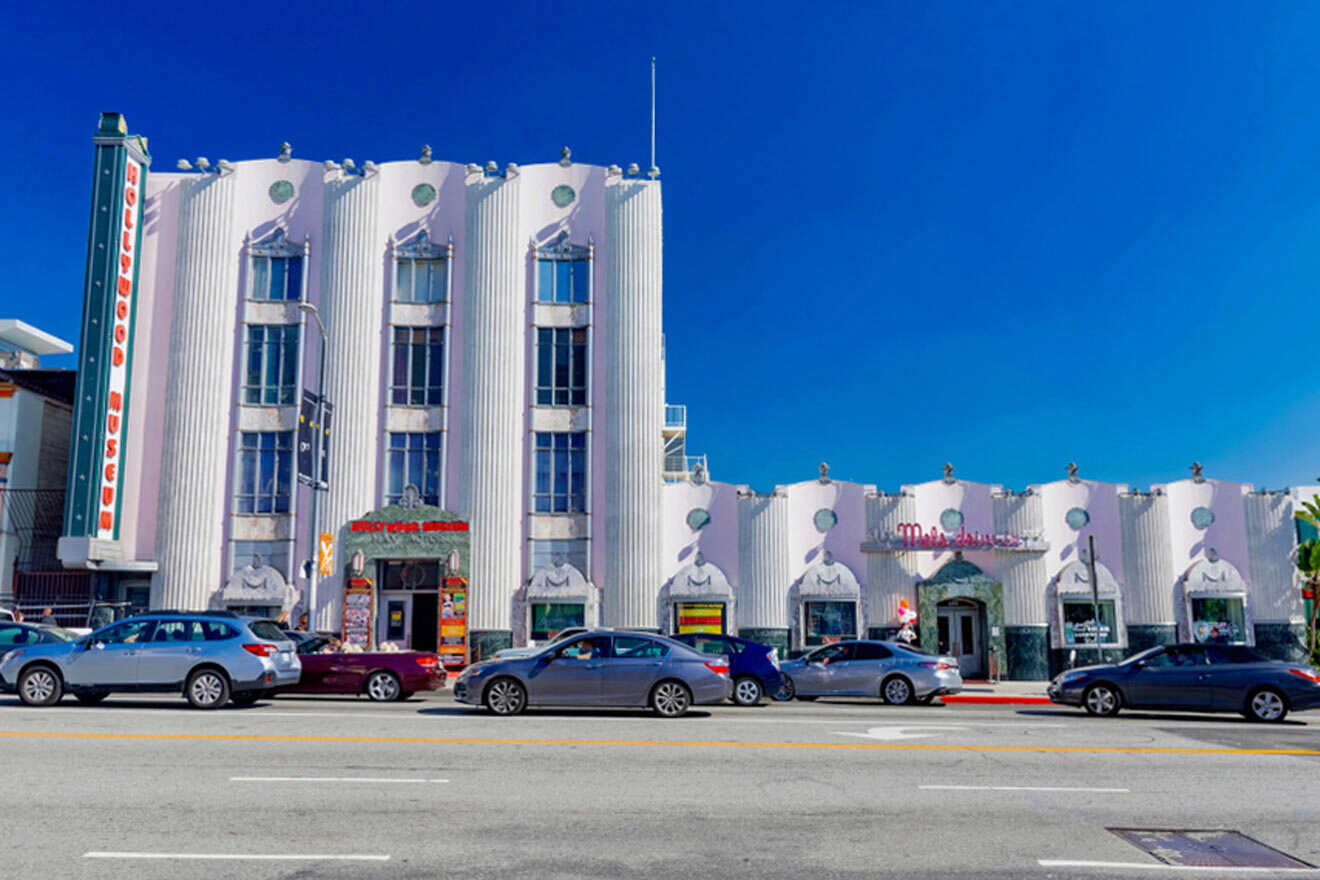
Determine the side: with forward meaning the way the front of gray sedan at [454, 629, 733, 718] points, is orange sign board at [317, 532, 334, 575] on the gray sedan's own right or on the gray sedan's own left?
on the gray sedan's own right

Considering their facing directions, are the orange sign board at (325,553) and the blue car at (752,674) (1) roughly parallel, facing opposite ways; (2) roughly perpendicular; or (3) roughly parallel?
roughly perpendicular

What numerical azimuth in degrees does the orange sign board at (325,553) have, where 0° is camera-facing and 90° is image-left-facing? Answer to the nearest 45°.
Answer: approximately 0°

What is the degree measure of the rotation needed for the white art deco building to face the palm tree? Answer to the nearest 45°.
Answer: approximately 90° to its left

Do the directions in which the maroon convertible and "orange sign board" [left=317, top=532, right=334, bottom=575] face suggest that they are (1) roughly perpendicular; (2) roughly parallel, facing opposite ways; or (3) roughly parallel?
roughly perpendicular

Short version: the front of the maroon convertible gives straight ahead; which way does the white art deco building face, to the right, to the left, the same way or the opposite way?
to the left

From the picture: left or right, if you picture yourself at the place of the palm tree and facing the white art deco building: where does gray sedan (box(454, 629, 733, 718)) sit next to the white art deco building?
left

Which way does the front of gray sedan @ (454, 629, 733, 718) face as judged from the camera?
facing to the left of the viewer

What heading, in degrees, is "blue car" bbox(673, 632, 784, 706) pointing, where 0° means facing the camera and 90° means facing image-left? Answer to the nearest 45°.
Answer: approximately 90°

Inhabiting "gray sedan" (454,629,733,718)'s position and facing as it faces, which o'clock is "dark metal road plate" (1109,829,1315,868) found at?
The dark metal road plate is roughly at 8 o'clock from the gray sedan.

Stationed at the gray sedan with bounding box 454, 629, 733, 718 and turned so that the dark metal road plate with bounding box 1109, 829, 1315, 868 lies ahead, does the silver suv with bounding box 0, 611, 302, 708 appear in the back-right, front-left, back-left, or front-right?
back-right

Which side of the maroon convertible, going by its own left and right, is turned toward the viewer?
left

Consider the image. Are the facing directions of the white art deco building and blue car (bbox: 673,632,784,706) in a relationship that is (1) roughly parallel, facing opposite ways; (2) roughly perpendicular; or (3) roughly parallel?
roughly perpendicular

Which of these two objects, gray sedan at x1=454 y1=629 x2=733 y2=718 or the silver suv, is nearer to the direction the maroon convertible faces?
the silver suv

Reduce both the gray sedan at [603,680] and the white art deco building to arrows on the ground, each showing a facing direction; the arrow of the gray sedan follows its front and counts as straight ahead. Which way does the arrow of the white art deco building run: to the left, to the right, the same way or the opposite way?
to the left
